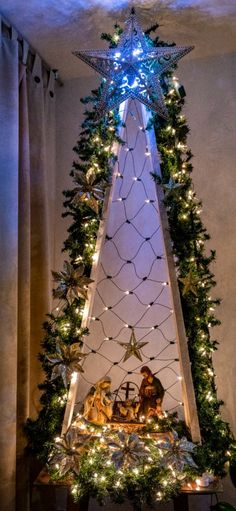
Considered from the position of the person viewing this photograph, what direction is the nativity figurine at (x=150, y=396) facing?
facing the viewer and to the left of the viewer
